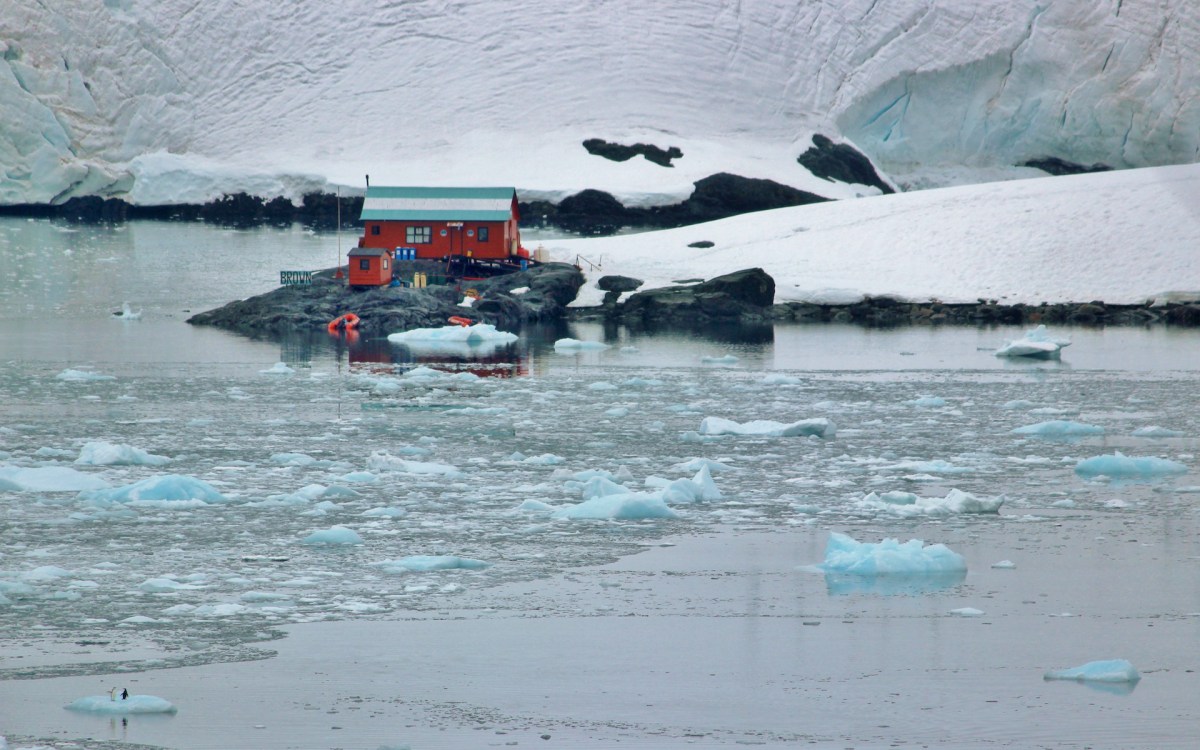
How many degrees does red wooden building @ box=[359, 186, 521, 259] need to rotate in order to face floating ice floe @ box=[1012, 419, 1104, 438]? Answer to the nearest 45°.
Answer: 0° — it already faces it

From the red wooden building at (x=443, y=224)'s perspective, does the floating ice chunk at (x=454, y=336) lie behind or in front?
in front

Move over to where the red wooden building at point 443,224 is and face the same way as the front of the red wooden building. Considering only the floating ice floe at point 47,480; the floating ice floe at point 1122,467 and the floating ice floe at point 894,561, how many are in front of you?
3

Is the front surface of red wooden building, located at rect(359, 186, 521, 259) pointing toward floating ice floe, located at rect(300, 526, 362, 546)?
yes

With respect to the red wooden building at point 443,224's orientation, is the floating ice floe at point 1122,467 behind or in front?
in front

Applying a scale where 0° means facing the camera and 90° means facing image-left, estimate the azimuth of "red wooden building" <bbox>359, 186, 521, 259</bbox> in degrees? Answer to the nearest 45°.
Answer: approximately 0°

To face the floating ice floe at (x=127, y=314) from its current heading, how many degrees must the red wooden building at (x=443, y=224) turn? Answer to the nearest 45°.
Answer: approximately 45° to its right

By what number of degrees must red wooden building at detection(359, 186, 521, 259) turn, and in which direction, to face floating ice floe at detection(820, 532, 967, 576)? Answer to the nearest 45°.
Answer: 0° — it already faces it

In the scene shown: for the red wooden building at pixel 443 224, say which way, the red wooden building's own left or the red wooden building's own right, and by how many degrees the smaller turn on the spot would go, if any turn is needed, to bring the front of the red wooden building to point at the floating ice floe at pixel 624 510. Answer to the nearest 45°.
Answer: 0° — it already faces it
